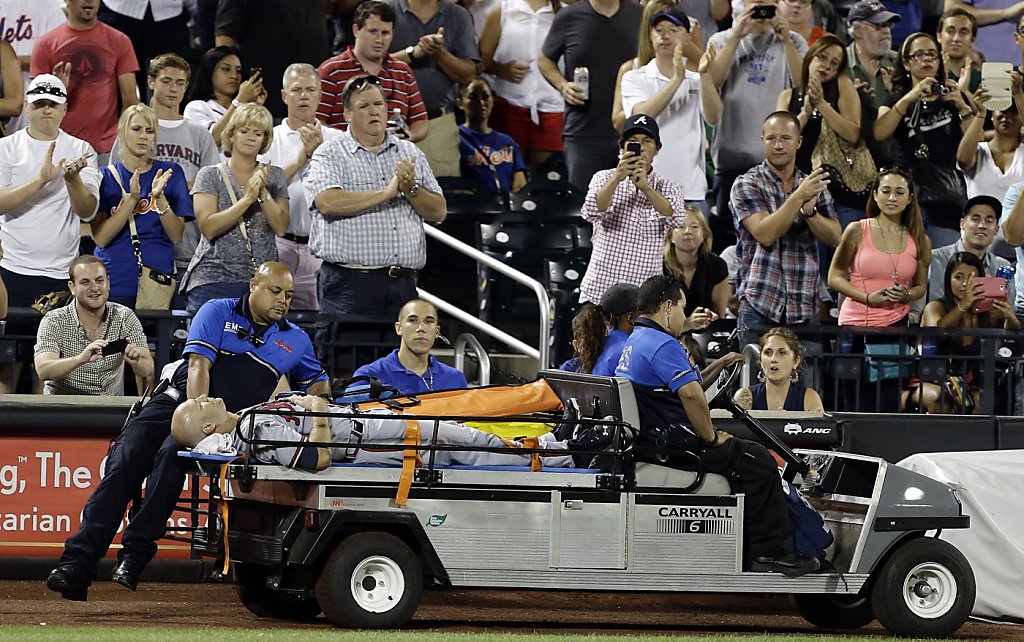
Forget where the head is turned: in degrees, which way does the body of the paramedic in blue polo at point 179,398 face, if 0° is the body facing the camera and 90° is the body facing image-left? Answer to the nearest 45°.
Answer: approximately 315°

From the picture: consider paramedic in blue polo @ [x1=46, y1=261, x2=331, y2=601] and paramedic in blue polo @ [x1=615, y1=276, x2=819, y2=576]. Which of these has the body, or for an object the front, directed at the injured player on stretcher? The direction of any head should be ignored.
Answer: paramedic in blue polo @ [x1=46, y1=261, x2=331, y2=601]

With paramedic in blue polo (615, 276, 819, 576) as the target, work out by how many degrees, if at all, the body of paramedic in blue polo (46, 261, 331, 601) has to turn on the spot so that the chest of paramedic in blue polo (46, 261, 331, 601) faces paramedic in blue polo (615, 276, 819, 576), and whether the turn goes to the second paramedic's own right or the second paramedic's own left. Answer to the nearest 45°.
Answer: approximately 45° to the second paramedic's own left

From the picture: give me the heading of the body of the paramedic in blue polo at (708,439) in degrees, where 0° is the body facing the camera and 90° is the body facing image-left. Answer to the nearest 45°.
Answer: approximately 270°

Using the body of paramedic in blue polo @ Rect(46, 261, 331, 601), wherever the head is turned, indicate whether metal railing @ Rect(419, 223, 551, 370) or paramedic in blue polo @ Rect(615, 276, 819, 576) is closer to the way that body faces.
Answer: the paramedic in blue polo

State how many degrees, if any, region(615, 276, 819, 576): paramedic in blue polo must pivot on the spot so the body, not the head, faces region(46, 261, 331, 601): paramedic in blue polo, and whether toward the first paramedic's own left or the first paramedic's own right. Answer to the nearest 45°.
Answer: approximately 180°

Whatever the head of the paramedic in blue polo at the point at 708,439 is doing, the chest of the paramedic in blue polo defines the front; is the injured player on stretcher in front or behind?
behind

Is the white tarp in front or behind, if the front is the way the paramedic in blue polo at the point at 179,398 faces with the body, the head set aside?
in front

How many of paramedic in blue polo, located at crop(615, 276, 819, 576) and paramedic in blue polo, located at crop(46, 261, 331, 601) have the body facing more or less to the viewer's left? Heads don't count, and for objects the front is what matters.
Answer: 0
